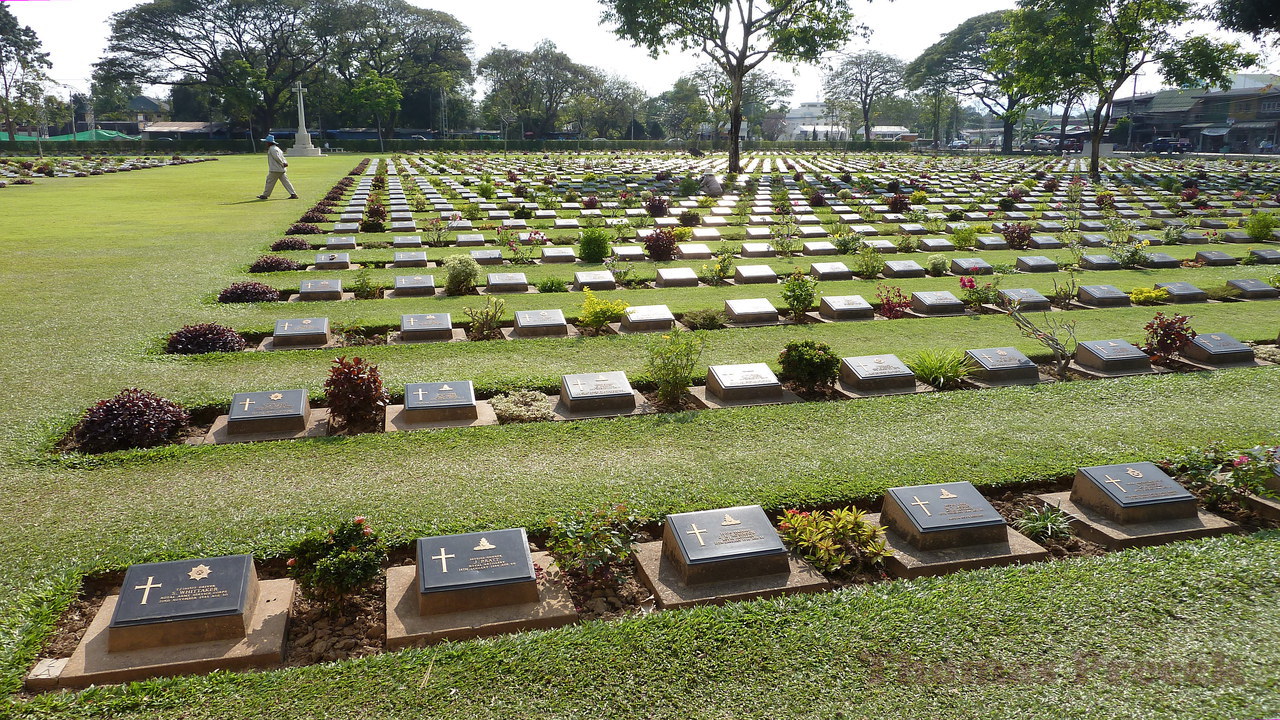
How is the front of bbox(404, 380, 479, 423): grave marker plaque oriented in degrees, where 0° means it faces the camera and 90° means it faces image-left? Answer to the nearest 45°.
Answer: approximately 0°

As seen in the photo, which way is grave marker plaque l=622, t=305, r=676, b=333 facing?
toward the camera

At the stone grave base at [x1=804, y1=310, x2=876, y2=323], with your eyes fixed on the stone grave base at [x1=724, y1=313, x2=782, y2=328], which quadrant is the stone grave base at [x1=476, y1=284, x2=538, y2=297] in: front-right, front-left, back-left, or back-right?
front-right

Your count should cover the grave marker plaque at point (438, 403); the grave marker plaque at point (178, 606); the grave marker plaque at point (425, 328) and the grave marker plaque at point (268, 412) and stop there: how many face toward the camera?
4

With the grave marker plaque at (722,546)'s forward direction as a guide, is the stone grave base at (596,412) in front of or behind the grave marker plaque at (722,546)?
behind

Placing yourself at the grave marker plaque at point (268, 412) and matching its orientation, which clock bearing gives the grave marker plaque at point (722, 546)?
the grave marker plaque at point (722, 546) is roughly at 11 o'clock from the grave marker plaque at point (268, 412).

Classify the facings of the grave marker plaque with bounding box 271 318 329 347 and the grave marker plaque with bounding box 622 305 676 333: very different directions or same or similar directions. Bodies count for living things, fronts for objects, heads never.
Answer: same or similar directions

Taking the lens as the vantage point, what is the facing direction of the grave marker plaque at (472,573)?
facing the viewer

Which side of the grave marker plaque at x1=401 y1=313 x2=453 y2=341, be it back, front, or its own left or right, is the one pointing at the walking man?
back

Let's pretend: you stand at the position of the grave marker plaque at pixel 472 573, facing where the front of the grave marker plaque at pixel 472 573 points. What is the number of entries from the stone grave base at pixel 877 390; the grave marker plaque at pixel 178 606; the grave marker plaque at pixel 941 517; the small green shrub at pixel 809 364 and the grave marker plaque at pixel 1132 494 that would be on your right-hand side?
1

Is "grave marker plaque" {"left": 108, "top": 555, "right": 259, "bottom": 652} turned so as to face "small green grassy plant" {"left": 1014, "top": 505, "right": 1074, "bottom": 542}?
no

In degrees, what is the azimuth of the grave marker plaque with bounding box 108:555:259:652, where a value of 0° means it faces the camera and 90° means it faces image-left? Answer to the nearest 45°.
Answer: approximately 0°

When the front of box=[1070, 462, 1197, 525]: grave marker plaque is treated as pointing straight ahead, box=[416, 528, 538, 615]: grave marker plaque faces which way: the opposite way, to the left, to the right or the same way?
the same way

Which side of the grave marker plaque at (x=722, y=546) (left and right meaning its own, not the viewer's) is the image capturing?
front

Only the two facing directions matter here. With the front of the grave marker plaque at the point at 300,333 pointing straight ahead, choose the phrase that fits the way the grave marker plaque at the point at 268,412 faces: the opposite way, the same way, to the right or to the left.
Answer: the same way

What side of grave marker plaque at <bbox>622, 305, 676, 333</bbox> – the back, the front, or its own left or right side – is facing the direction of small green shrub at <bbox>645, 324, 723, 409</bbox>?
front

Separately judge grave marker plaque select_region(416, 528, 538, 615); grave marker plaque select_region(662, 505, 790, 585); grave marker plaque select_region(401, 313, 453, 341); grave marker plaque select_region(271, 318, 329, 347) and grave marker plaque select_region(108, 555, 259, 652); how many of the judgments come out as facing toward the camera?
5

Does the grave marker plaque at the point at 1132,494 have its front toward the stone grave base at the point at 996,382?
no

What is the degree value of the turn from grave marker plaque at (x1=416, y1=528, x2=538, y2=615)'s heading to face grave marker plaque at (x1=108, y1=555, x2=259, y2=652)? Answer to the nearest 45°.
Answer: approximately 90° to its right

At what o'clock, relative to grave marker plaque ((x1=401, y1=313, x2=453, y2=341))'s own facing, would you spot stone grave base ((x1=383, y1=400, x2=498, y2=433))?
The stone grave base is roughly at 12 o'clock from the grave marker plaque.
